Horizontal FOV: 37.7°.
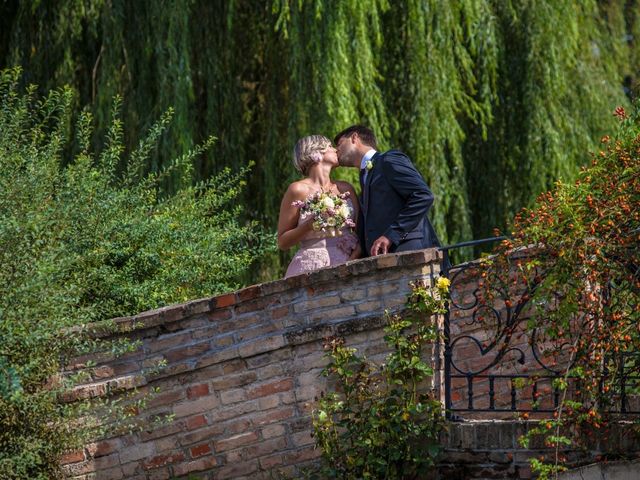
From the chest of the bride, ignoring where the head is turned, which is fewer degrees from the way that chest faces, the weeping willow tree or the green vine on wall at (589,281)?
the green vine on wall

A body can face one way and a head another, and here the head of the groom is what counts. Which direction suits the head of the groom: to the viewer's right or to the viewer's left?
to the viewer's left

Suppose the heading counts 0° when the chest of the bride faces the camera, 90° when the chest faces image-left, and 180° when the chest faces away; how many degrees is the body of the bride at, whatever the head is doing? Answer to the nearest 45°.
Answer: approximately 315°

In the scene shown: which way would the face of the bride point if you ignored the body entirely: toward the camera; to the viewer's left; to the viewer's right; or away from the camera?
to the viewer's right

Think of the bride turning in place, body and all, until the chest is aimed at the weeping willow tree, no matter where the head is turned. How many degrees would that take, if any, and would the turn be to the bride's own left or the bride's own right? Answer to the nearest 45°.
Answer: approximately 135° to the bride's own left
